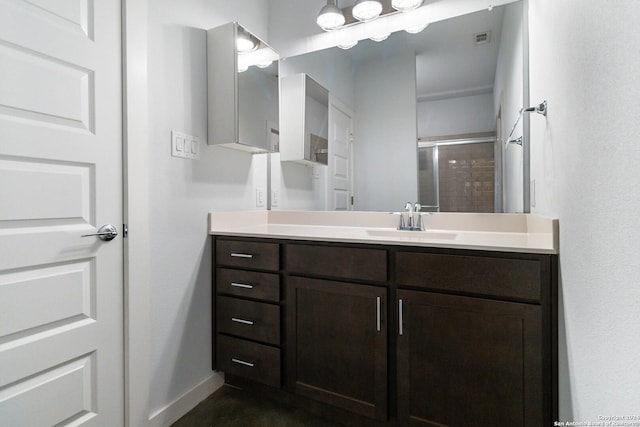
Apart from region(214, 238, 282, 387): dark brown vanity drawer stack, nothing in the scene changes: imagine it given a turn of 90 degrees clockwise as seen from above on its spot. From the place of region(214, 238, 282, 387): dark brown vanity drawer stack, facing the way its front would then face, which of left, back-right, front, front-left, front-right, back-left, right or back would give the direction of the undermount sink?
back-right

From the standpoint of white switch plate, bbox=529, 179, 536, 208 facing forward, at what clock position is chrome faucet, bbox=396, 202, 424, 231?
The chrome faucet is roughly at 12 o'clock from the white switch plate.

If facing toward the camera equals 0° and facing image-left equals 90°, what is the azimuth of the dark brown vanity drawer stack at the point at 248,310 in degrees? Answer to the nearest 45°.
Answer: approximately 45°

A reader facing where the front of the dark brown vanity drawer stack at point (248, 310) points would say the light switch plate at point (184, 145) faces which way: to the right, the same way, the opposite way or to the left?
to the left

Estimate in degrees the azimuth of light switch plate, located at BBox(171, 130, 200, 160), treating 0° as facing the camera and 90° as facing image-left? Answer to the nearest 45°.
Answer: approximately 315°
